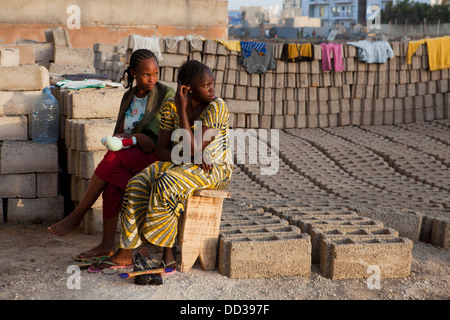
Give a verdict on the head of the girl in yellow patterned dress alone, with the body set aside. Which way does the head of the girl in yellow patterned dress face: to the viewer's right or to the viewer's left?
to the viewer's right

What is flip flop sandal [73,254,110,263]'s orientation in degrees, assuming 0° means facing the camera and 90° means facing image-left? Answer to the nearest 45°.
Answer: approximately 90°

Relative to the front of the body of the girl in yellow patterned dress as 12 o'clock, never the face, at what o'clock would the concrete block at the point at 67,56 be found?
The concrete block is roughly at 4 o'clock from the girl in yellow patterned dress.

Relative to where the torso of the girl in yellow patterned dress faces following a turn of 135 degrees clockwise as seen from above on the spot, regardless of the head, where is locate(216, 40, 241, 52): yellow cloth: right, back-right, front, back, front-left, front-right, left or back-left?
front

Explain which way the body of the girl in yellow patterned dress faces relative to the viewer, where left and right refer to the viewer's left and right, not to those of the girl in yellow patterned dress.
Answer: facing the viewer and to the left of the viewer

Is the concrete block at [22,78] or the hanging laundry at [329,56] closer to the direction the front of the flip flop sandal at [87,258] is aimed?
the concrete block

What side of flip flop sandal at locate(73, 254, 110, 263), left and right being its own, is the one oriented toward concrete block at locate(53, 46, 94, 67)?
right

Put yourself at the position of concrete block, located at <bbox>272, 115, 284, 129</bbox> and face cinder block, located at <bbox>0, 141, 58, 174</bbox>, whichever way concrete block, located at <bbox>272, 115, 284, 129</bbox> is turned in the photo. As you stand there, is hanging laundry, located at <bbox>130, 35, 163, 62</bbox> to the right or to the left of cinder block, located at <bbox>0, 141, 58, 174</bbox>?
right
